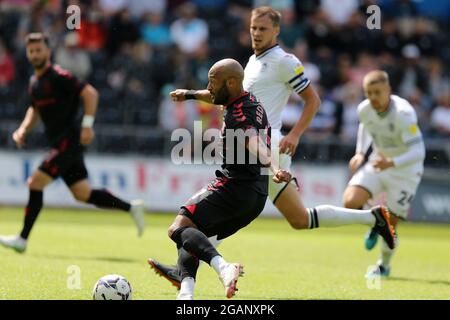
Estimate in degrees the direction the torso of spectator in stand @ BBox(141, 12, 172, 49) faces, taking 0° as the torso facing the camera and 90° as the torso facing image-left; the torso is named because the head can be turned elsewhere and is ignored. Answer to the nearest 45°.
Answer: approximately 0°

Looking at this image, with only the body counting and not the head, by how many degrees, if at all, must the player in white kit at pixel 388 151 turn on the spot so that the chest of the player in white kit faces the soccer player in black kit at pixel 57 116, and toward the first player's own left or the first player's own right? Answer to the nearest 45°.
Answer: approximately 45° to the first player's own right

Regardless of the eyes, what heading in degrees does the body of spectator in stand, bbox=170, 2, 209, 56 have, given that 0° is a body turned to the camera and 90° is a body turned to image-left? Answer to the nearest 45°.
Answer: approximately 0°

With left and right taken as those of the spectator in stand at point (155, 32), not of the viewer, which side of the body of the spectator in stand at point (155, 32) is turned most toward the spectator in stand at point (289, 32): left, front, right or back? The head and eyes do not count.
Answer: left

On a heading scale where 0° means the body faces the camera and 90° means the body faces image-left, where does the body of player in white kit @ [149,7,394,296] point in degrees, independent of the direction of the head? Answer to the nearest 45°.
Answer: approximately 45°

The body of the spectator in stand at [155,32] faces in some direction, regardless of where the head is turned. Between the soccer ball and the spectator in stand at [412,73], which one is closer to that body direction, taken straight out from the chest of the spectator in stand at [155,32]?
the soccer ball

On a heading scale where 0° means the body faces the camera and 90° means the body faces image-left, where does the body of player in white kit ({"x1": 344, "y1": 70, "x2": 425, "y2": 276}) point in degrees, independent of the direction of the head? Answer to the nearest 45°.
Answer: approximately 45°

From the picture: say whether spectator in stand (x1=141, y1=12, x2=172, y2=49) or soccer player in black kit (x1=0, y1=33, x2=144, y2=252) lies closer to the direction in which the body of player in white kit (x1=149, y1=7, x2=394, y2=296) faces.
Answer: the soccer player in black kit

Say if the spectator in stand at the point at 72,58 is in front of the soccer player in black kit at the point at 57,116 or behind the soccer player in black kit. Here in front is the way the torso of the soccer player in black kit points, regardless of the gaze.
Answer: behind

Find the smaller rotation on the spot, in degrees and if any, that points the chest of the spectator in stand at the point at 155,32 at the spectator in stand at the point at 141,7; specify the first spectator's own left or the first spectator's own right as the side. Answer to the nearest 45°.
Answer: approximately 135° to the first spectator's own right

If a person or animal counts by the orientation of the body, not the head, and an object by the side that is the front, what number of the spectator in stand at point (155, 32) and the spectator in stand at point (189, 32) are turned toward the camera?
2

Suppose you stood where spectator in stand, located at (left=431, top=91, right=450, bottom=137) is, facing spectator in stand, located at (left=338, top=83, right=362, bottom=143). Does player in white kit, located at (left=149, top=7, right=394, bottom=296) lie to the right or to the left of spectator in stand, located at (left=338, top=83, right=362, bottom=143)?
left
